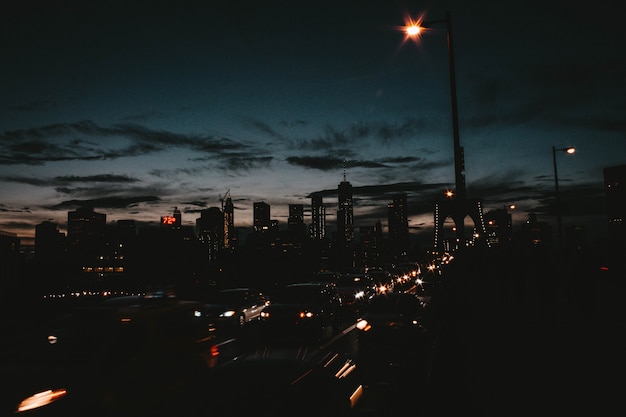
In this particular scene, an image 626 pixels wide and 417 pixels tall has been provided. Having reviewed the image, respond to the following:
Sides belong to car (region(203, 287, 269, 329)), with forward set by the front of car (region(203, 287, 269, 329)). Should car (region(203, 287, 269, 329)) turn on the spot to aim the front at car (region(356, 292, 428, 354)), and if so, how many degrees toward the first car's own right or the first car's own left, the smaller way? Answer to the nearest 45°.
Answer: approximately 90° to the first car's own left

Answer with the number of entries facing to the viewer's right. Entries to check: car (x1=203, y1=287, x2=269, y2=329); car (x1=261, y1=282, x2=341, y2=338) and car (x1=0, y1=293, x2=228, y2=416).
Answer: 0

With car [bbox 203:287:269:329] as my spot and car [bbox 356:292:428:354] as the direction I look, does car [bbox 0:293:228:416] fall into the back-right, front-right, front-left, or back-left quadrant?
front-right

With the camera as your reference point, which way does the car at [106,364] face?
facing the viewer and to the left of the viewer

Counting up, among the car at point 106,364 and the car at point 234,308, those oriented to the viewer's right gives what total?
0

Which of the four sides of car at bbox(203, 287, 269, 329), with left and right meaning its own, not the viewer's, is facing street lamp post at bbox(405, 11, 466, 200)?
left

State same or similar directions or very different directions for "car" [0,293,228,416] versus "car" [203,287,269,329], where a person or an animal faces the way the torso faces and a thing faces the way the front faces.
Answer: same or similar directions

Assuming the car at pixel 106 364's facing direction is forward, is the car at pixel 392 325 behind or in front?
behind
